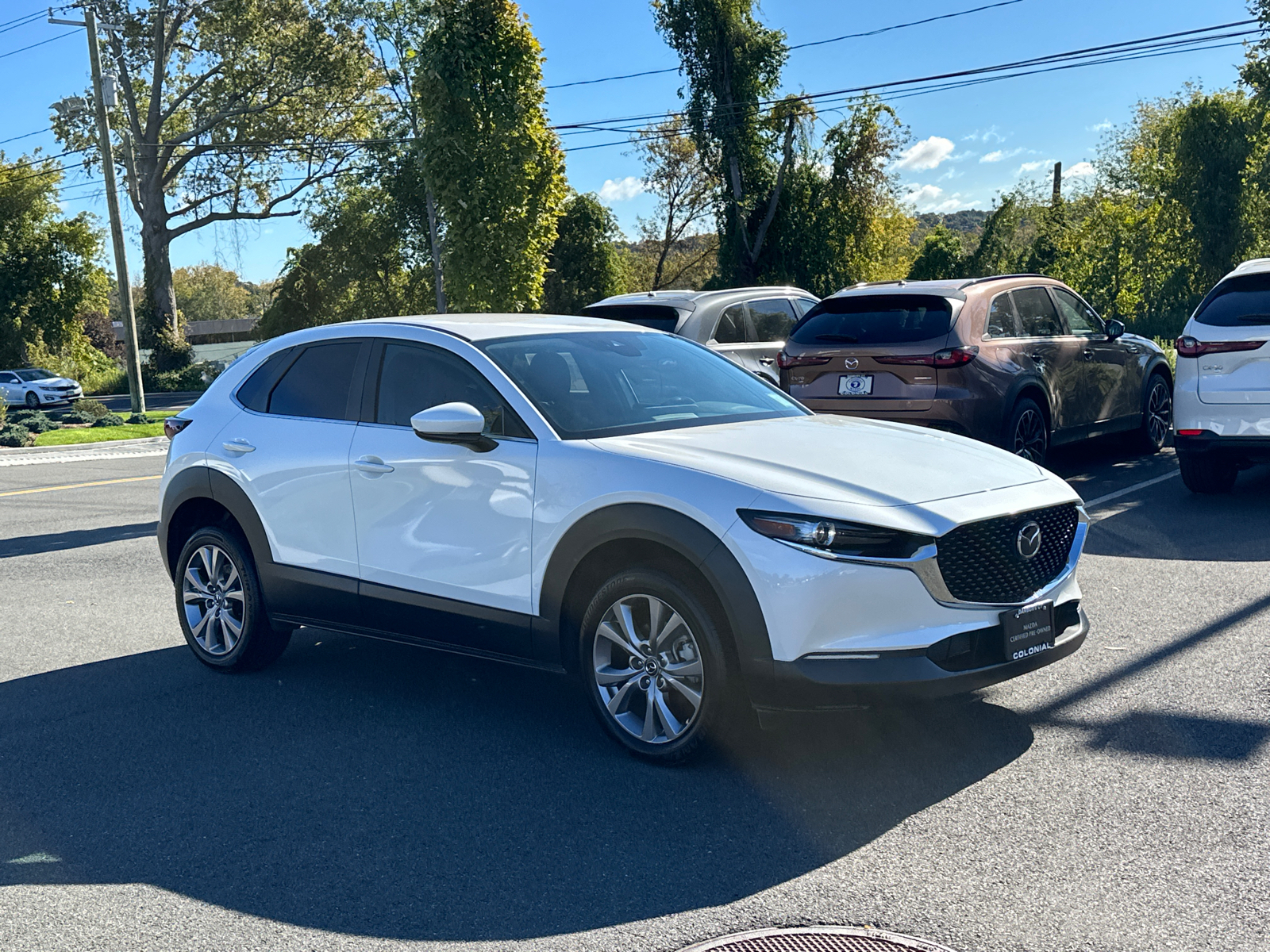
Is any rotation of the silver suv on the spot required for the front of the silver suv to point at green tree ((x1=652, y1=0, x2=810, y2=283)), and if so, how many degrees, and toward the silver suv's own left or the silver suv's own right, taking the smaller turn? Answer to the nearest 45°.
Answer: approximately 45° to the silver suv's own left

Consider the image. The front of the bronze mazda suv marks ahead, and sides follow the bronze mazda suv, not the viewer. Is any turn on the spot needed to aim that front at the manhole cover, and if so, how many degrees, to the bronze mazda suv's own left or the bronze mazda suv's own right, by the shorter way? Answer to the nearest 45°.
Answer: approximately 135° to the bronze mazda suv's own right

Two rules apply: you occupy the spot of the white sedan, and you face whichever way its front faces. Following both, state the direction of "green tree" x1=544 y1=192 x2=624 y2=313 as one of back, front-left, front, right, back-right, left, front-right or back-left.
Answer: front-left

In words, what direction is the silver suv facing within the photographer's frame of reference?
facing away from the viewer and to the right of the viewer

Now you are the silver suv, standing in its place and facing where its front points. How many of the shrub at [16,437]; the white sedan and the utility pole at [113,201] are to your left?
3

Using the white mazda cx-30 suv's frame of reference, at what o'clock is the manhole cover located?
The manhole cover is roughly at 1 o'clock from the white mazda cx-30 suv.

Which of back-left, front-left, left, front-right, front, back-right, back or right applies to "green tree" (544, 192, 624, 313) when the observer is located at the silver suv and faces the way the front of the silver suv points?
front-left

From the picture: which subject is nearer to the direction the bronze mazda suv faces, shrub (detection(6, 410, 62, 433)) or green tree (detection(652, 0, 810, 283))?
the green tree

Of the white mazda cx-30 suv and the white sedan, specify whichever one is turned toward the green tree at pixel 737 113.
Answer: the white sedan

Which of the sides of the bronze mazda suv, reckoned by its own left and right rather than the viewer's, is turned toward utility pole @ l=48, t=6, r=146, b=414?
left

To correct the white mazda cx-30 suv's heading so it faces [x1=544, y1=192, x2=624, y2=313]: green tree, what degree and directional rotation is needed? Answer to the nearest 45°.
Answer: approximately 135° to its left

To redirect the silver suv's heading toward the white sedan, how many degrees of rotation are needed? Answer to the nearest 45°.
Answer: approximately 90° to its left

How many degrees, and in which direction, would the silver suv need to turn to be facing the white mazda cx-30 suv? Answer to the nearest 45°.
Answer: approximately 135° to its right
